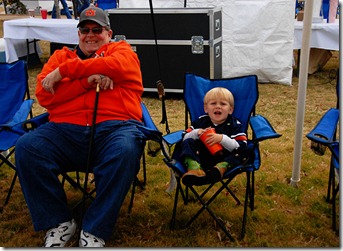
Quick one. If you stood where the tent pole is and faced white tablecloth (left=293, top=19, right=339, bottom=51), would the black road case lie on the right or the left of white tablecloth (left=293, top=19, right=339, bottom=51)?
left

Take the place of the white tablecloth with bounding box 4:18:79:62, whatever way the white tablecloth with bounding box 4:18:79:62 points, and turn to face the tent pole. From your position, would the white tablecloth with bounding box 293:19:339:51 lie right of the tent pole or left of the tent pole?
left

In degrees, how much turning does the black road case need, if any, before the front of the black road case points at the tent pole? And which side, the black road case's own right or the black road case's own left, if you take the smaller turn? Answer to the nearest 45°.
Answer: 0° — it already faces it

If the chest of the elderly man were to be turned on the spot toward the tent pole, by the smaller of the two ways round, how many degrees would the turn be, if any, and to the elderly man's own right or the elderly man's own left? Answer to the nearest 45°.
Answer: approximately 90° to the elderly man's own left

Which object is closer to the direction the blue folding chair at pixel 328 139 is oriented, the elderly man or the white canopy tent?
the elderly man

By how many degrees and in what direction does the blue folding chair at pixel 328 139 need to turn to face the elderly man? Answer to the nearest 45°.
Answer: approximately 45° to its right

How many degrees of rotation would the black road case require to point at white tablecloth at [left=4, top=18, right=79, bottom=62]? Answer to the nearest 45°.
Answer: approximately 135° to its right

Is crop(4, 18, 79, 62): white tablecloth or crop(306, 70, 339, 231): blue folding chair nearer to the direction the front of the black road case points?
the blue folding chair

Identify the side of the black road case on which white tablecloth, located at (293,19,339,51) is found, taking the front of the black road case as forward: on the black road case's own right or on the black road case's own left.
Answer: on the black road case's own left

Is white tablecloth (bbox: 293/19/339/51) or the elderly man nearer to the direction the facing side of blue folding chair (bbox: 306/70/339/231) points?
the elderly man

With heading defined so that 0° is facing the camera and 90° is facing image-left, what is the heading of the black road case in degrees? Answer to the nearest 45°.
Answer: approximately 0°
